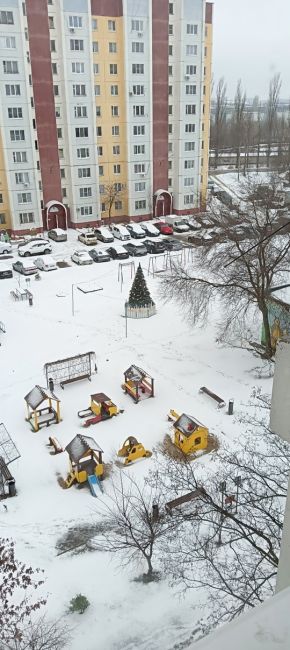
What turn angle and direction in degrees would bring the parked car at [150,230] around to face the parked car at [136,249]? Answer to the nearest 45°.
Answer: approximately 45° to its right

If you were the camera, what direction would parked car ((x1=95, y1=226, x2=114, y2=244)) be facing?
facing the viewer and to the right of the viewer

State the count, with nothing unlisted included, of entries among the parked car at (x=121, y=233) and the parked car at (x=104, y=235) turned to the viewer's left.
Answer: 0

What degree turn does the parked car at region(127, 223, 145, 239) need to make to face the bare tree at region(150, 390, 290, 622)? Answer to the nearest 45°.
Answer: approximately 45° to its right

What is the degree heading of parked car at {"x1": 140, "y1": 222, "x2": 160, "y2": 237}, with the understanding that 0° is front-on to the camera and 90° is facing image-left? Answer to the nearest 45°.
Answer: approximately 315°

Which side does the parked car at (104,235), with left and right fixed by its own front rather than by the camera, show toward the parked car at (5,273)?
right
